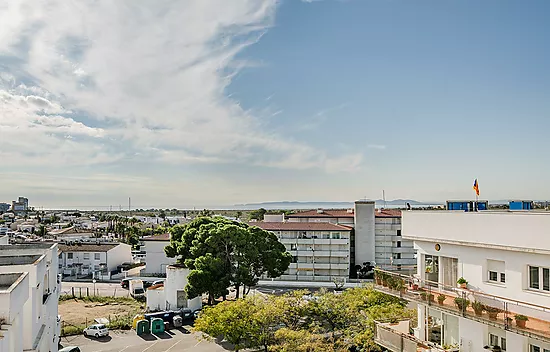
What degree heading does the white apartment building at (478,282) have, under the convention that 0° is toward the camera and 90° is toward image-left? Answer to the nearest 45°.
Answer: approximately 45°

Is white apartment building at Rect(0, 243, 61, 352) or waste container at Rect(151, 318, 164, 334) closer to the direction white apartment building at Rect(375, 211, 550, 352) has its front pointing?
the white apartment building

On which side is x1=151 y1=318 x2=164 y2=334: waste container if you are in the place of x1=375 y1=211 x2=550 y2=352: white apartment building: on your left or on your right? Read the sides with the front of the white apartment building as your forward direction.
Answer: on your right

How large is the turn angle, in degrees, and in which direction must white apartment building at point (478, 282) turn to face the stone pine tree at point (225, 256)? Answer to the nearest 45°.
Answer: approximately 90° to its right

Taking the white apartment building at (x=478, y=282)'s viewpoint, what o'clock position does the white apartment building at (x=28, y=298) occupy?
the white apartment building at (x=28, y=298) is roughly at 1 o'clock from the white apartment building at (x=478, y=282).

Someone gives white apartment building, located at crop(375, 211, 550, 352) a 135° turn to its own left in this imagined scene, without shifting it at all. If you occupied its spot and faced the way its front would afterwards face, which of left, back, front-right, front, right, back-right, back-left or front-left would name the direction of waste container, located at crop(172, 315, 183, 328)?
back-left

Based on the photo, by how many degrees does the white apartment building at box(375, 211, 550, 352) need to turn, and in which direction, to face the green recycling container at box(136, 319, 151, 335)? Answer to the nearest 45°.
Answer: approximately 90° to its right

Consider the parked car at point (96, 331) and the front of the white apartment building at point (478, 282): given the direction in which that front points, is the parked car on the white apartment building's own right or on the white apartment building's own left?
on the white apartment building's own right
